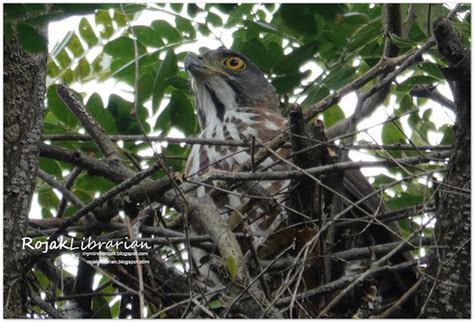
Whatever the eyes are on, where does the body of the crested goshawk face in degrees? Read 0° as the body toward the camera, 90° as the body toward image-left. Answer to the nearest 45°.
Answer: approximately 45°

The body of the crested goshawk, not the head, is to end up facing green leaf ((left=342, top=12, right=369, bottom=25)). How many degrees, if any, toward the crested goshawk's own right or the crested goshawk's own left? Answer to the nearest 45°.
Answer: approximately 90° to the crested goshawk's own left

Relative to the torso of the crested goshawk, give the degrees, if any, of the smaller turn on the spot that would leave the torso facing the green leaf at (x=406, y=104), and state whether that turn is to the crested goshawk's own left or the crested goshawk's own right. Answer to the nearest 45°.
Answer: approximately 135° to the crested goshawk's own left

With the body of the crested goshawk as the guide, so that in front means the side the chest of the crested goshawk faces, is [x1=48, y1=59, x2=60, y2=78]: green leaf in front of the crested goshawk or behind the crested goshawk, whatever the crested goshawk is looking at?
in front

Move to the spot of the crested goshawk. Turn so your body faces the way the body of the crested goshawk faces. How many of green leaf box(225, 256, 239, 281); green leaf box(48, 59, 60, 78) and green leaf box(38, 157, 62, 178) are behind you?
0

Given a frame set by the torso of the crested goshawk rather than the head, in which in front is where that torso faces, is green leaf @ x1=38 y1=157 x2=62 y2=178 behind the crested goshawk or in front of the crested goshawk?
in front
